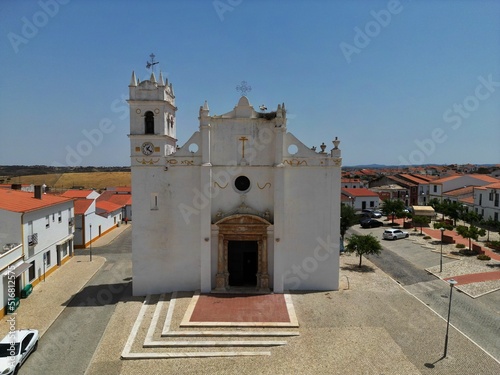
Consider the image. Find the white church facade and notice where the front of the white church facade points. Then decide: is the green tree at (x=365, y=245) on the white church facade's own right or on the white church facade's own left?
on the white church facade's own left

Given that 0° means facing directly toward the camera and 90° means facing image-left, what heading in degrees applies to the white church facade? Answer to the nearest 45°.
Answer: approximately 0°

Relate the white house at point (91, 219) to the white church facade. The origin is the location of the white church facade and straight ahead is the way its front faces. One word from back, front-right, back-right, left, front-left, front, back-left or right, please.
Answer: back-right

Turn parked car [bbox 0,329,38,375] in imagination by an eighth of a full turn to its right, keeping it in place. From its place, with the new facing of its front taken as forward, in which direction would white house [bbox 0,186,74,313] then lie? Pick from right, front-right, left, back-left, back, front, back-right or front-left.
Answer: right

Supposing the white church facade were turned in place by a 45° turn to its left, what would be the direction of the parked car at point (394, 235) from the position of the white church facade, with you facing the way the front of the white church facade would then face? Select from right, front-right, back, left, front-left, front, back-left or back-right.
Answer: left

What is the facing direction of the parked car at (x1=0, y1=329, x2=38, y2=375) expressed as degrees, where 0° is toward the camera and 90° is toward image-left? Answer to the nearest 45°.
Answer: approximately 45°

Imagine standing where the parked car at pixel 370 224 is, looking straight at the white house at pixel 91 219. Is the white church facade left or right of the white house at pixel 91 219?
left

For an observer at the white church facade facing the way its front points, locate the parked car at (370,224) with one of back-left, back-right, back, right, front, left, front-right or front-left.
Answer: back-left

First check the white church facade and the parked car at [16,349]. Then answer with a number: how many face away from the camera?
0

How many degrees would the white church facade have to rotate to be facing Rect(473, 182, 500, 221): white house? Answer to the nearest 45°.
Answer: approximately 135° to its left
